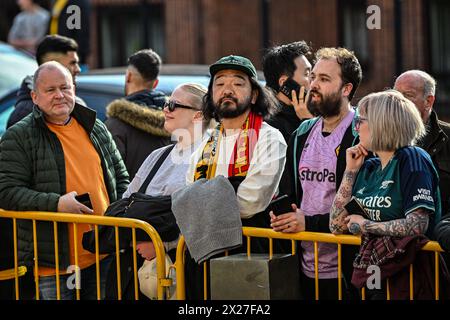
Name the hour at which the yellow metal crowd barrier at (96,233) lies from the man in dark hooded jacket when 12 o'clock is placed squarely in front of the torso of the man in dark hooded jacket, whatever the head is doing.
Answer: The yellow metal crowd barrier is roughly at 6 o'clock from the man in dark hooded jacket.

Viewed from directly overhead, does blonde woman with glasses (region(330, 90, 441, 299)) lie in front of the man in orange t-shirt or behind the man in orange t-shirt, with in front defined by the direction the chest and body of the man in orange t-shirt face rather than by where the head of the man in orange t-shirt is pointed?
in front

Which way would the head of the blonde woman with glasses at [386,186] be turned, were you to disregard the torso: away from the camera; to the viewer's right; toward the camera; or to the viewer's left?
to the viewer's left

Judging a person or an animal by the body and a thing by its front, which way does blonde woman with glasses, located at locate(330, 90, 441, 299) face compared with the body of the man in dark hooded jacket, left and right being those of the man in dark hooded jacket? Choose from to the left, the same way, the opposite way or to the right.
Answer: to the left

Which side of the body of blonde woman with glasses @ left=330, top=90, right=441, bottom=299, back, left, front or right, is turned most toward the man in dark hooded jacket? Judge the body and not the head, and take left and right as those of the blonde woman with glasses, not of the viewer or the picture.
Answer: right

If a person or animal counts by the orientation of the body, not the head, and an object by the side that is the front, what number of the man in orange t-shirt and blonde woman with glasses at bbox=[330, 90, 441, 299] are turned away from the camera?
0
